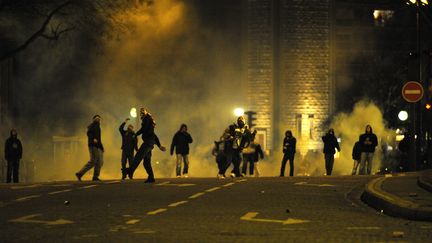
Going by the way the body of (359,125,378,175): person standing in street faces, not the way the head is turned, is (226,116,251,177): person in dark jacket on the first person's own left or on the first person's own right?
on the first person's own right

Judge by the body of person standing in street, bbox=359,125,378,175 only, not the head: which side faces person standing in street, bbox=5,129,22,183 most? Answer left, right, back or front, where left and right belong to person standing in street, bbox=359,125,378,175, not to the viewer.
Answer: right

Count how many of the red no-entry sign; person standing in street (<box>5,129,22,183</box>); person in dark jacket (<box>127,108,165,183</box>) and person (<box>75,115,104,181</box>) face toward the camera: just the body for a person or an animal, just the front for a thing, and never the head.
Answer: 2

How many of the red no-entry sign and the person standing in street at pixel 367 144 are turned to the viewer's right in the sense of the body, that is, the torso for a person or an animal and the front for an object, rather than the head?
0

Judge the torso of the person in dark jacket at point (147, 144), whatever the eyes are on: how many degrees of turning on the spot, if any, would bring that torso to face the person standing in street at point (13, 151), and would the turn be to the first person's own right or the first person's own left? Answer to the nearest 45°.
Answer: approximately 45° to the first person's own right

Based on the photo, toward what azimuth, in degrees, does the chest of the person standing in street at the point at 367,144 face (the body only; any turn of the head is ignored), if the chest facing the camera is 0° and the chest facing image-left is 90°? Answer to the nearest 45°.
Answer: approximately 0°
